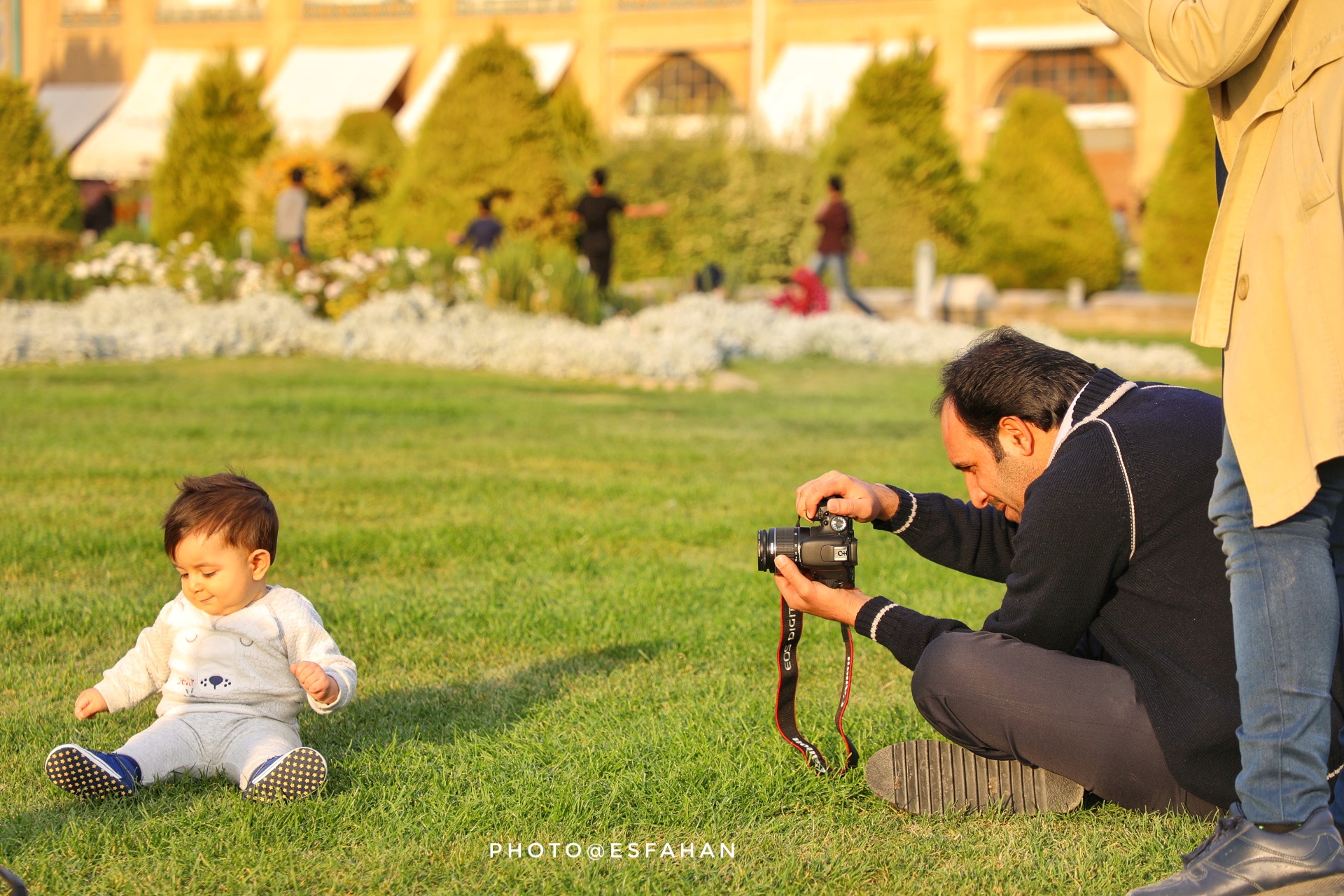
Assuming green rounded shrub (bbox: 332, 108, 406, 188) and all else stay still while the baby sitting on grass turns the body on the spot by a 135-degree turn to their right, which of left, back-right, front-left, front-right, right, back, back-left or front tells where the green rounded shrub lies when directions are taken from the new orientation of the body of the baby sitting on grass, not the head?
front-right

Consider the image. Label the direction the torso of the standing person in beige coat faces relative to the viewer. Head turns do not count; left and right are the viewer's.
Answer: facing to the left of the viewer

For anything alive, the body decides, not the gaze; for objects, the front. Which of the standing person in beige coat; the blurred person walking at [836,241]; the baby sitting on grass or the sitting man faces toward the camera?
the baby sitting on grass

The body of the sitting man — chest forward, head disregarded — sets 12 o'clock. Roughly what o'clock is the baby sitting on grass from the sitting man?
The baby sitting on grass is roughly at 12 o'clock from the sitting man.

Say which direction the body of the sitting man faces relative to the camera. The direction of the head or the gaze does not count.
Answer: to the viewer's left

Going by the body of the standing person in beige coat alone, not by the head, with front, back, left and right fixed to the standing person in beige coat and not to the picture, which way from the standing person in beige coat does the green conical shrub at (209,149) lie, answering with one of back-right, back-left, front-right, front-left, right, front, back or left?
front-right

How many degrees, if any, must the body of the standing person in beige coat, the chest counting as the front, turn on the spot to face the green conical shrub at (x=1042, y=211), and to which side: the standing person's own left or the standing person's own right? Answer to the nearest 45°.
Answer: approximately 90° to the standing person's own right

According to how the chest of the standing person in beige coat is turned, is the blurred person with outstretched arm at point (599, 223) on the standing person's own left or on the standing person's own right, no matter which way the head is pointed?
on the standing person's own right

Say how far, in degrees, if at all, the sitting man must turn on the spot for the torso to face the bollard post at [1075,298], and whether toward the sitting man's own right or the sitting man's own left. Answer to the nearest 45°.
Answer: approximately 90° to the sitting man's own right

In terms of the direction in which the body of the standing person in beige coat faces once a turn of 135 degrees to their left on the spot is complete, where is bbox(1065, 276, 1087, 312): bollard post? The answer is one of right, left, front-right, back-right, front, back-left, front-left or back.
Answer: back-left
